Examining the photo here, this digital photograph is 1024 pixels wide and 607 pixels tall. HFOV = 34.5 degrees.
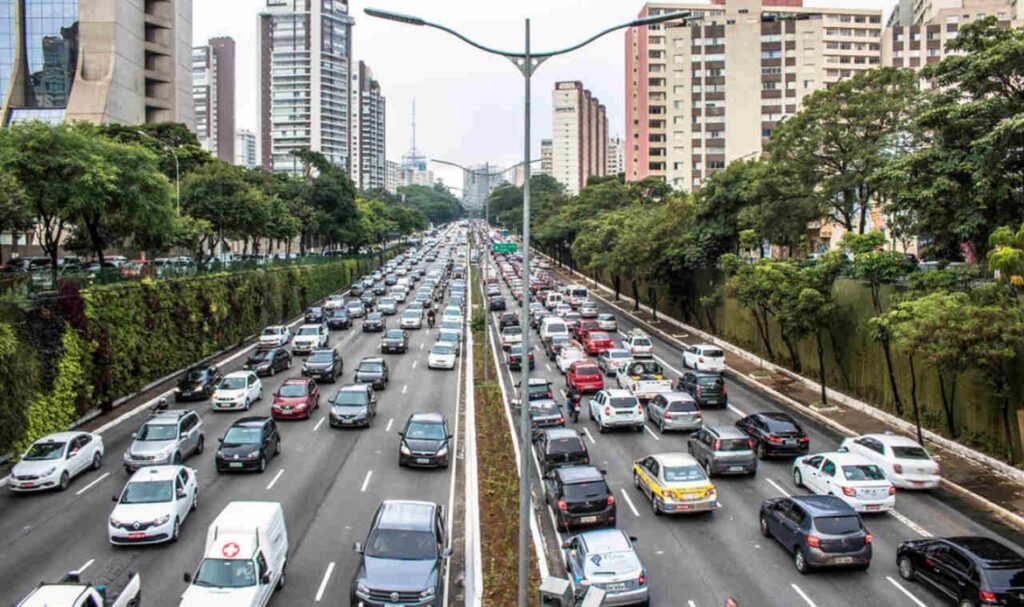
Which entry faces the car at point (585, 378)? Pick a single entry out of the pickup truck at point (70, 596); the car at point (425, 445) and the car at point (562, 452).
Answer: the car at point (562, 452)

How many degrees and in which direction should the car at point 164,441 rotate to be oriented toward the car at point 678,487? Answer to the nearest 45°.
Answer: approximately 90° to its left

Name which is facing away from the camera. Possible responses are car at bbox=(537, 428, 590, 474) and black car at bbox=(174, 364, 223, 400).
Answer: the car

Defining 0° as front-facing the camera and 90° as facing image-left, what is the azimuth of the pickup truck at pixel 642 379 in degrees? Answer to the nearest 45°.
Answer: approximately 135°

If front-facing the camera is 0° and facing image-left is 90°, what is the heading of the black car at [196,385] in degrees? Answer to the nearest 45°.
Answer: approximately 45°

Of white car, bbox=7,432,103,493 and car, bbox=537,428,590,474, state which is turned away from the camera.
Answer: the car

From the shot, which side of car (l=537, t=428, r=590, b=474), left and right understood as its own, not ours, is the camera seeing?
back

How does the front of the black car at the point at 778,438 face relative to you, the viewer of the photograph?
facing away from the viewer and to the left of the viewer
